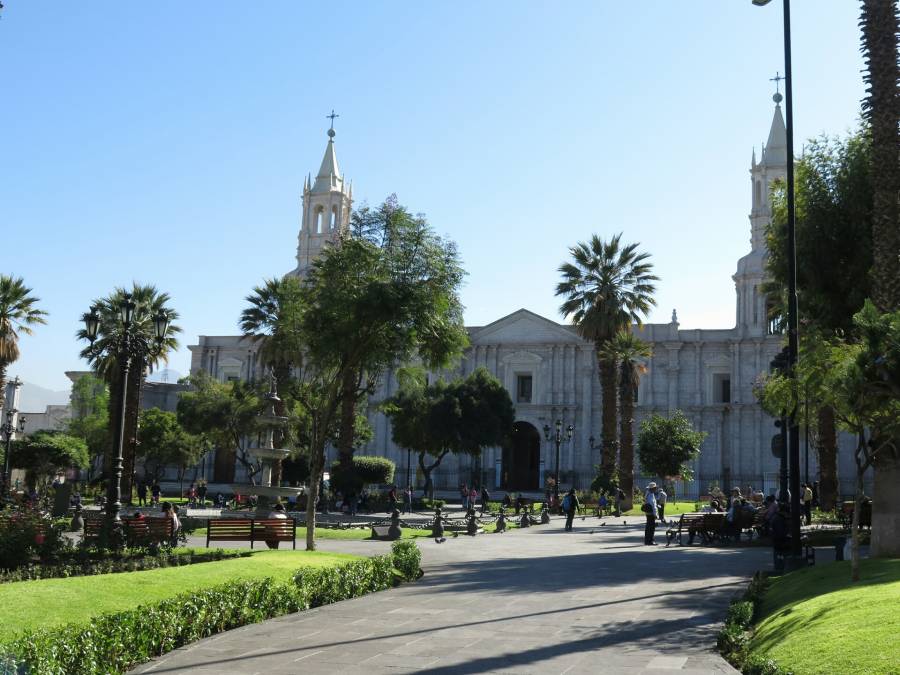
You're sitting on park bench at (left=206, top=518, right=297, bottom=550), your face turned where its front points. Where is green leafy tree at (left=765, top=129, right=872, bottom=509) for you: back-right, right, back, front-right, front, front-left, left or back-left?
right

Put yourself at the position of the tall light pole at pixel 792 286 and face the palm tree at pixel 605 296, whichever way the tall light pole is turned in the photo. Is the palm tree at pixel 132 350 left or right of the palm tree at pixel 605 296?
left

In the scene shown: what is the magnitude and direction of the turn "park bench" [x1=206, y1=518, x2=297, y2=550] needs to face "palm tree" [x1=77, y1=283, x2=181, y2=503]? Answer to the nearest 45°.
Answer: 0° — it already faces it

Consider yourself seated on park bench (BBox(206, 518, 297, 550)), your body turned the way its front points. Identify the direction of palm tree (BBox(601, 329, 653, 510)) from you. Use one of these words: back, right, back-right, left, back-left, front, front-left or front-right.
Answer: front-right

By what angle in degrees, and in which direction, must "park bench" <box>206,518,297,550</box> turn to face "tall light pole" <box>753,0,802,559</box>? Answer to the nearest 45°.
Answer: approximately 135° to its right

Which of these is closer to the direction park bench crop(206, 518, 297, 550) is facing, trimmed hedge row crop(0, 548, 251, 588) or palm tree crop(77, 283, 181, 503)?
the palm tree

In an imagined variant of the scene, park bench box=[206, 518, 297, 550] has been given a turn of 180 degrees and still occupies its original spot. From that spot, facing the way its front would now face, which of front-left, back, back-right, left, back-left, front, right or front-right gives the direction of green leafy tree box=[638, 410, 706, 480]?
back-left

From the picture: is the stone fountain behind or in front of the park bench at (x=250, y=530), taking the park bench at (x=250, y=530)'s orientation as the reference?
in front

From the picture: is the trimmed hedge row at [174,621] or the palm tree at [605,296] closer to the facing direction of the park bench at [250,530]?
the palm tree

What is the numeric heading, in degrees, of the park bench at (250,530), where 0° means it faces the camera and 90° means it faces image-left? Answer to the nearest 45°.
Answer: approximately 180°

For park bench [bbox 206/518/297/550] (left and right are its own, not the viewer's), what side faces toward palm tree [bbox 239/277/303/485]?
front

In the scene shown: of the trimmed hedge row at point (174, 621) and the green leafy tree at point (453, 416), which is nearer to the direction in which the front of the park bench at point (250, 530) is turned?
the green leafy tree

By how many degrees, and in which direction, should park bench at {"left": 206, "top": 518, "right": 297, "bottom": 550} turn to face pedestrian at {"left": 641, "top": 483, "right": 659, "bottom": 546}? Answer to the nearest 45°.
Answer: approximately 90° to its right
